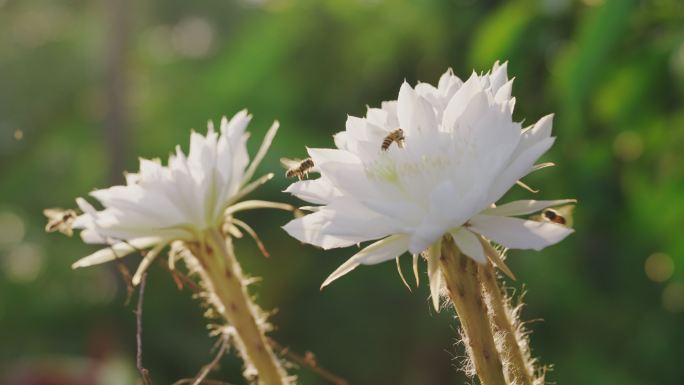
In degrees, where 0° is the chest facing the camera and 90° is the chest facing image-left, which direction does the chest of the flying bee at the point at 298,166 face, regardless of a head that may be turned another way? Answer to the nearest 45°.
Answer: approximately 270°
